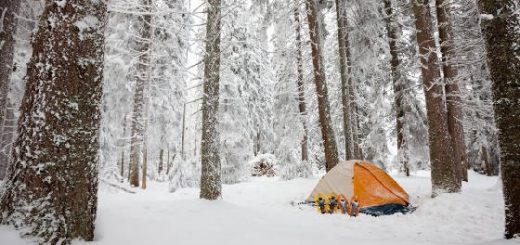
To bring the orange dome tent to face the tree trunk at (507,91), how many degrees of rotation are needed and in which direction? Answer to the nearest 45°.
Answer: approximately 45° to its left

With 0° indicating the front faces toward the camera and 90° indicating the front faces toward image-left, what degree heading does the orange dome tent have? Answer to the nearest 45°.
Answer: approximately 45°

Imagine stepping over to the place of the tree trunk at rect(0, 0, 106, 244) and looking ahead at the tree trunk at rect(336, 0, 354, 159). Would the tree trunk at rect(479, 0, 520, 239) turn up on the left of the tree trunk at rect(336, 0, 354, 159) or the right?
right
